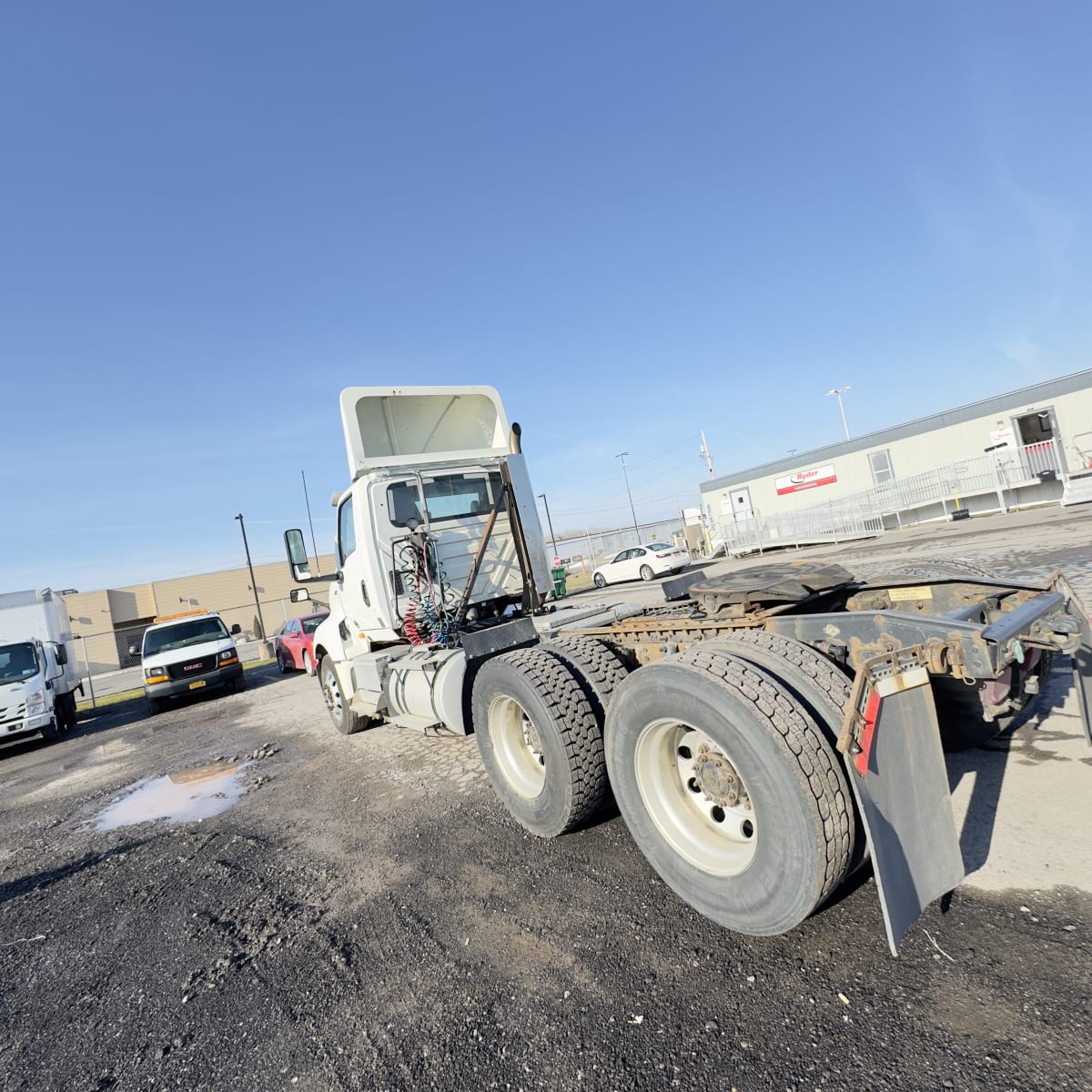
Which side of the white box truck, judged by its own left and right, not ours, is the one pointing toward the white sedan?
left

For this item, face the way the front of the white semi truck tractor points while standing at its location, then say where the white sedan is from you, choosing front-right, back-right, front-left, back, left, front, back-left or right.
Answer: front-right

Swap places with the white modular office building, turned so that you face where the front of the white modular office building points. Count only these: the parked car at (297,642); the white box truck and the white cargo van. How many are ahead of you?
3

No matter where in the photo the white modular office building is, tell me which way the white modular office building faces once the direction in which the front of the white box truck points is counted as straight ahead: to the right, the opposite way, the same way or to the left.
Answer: to the right

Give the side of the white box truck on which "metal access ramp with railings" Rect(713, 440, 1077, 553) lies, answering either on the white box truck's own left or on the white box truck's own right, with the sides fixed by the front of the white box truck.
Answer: on the white box truck's own left

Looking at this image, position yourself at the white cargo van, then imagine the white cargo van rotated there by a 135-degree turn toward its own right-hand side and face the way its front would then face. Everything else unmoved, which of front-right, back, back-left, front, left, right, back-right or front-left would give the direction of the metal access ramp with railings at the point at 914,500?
back-right

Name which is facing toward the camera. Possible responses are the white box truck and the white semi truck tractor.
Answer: the white box truck

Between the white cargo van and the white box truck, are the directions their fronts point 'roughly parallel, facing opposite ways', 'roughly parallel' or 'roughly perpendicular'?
roughly parallel

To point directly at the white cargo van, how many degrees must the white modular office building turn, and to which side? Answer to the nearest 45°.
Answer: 0° — it already faces it

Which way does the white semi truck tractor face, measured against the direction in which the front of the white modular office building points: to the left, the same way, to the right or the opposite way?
to the right

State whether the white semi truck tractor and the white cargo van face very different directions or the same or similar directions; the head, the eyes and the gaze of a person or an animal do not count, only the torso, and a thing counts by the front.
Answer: very different directions

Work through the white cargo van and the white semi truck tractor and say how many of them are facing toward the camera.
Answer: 1

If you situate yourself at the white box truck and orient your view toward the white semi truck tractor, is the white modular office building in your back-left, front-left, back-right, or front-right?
front-left

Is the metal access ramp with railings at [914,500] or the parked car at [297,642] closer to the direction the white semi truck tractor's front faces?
the parked car

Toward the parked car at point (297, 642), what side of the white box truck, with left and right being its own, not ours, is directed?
left

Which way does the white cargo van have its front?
toward the camera

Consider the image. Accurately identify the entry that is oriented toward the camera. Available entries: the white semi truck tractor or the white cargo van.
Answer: the white cargo van

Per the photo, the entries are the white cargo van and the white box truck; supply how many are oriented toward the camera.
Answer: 2

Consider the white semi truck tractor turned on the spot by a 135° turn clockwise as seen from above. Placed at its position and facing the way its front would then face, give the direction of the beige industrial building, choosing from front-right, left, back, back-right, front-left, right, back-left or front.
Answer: back-left

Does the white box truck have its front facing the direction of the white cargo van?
no

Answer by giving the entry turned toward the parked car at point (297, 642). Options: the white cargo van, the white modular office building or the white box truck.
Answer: the white modular office building

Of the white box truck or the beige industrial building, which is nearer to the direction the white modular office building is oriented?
the white box truck
